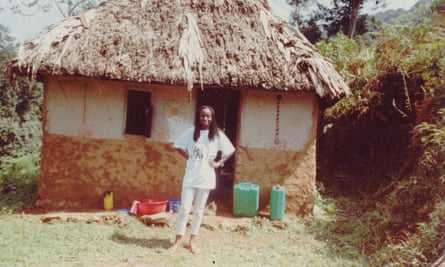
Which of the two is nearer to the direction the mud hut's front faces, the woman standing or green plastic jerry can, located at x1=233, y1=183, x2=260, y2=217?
the woman standing

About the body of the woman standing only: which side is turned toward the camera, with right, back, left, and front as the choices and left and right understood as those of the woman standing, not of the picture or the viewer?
front

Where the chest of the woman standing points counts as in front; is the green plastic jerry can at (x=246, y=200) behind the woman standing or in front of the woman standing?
behind

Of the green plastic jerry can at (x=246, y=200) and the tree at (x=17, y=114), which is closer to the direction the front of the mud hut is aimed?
the green plastic jerry can

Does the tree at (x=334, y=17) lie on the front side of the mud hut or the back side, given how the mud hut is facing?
on the back side

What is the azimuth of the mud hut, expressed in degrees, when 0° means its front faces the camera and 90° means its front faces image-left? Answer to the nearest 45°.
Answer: approximately 0°

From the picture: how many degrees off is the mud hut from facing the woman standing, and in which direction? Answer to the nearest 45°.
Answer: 0° — it already faces them

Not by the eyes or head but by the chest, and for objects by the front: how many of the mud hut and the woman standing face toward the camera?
2
